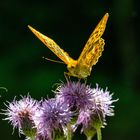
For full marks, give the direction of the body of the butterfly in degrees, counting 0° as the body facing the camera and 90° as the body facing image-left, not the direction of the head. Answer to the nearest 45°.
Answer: approximately 45°
